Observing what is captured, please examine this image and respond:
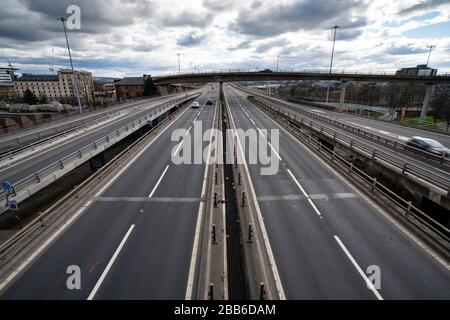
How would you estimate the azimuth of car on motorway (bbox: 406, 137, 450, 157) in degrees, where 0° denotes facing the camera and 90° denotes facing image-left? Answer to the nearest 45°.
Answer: approximately 315°

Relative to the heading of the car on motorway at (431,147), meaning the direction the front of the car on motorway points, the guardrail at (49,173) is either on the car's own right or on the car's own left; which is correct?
on the car's own right
